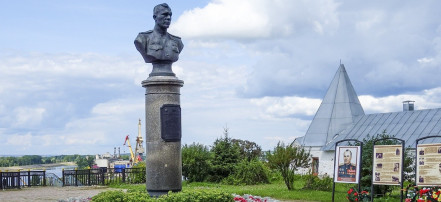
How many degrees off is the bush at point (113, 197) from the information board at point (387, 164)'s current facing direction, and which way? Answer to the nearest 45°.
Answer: approximately 45° to its right

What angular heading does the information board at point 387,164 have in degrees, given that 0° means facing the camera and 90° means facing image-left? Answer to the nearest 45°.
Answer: approximately 0°

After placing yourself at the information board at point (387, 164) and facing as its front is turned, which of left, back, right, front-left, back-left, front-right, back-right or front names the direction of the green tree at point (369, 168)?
back

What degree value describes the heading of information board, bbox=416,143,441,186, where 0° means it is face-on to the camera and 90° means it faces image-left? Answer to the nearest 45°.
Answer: approximately 0°

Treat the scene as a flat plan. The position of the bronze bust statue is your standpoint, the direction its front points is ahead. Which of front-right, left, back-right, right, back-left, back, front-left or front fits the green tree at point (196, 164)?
back-left

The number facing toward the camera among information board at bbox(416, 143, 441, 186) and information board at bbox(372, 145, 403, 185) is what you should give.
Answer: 2
